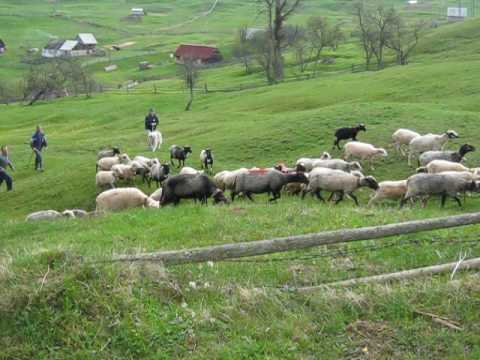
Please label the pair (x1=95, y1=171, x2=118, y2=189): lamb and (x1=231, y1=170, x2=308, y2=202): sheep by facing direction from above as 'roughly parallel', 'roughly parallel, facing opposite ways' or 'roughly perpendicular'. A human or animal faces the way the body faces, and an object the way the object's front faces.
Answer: roughly parallel

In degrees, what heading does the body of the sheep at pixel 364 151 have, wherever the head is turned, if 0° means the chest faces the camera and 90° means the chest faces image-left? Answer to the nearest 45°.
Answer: approximately 270°

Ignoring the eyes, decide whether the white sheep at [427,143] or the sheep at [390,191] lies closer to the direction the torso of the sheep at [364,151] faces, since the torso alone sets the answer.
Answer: the white sheep

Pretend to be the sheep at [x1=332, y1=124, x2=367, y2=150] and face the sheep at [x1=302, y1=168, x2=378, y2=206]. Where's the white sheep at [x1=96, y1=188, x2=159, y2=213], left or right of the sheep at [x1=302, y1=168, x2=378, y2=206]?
right

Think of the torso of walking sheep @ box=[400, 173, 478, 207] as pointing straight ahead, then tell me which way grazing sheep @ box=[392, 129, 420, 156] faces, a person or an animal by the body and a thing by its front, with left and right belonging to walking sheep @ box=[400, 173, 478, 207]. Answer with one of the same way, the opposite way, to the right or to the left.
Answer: the same way

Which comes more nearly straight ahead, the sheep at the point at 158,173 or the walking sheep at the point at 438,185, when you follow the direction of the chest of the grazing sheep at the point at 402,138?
the walking sheep

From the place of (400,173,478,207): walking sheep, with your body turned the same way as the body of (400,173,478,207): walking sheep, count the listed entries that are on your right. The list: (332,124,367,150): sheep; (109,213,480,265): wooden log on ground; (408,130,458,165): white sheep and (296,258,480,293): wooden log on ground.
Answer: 2

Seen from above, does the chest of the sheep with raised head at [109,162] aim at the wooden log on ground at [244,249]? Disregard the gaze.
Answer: no

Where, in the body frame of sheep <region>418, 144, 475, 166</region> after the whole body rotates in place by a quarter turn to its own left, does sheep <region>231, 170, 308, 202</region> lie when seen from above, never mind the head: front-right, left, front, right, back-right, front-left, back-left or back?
back-left

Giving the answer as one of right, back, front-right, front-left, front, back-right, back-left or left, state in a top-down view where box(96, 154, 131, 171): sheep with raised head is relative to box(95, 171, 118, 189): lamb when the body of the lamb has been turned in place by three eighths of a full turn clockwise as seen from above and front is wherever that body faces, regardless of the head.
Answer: back-right
